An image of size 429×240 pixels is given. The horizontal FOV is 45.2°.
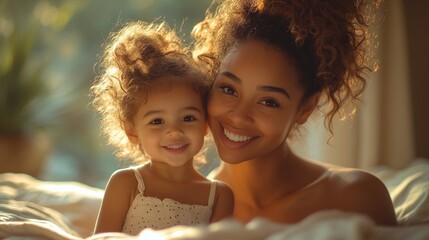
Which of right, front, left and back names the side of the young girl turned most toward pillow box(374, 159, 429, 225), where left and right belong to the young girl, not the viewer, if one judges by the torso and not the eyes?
left

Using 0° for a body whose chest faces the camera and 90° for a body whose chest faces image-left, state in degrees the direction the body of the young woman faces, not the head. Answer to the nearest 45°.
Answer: approximately 45°

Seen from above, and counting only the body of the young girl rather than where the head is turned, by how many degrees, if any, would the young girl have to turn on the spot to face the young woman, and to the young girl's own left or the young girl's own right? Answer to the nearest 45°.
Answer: approximately 90° to the young girl's own left

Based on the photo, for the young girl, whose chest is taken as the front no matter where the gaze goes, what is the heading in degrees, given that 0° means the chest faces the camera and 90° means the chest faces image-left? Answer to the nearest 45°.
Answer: approximately 0°

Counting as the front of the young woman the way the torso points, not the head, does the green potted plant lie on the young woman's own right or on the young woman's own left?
on the young woman's own right

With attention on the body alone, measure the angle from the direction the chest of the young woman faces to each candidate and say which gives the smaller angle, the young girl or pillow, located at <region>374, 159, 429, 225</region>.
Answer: the young girl
